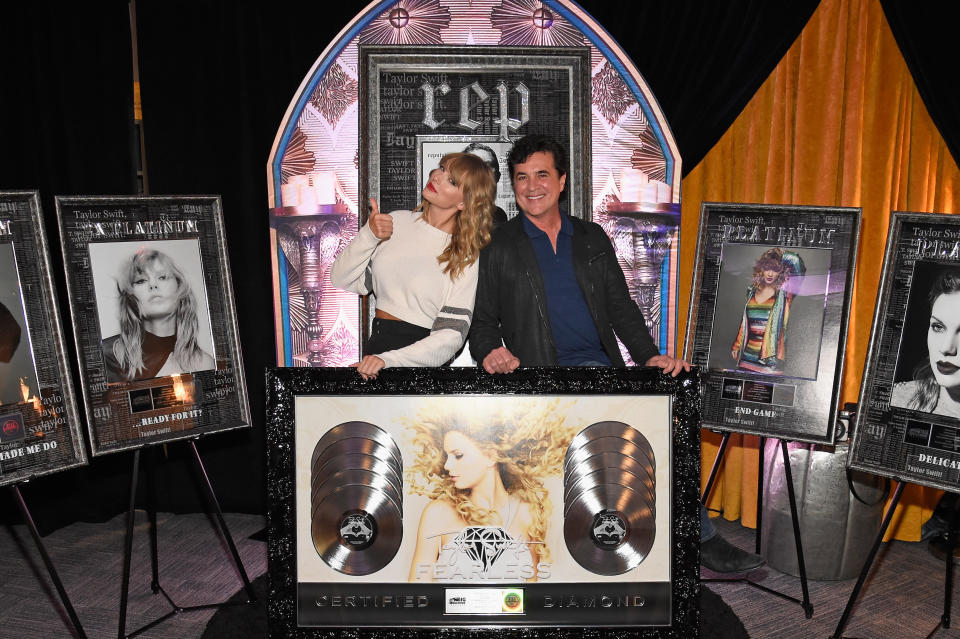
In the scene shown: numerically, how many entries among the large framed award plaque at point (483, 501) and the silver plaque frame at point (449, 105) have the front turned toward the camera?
2

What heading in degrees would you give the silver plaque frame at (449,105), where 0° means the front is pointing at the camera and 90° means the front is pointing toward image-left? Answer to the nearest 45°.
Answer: approximately 0°

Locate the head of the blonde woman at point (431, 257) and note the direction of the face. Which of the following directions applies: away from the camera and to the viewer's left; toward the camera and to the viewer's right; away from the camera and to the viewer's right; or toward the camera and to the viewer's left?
toward the camera and to the viewer's left

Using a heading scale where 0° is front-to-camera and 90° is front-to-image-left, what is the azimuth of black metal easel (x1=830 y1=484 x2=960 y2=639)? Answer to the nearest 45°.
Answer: approximately 45°

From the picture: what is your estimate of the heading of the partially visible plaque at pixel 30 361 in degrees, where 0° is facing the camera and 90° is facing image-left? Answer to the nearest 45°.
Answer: approximately 315°

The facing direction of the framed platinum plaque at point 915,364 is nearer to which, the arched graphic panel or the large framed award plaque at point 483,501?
the large framed award plaque

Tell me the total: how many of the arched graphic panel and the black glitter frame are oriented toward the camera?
2

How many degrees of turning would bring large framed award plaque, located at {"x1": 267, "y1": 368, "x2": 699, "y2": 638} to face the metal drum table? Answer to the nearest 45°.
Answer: approximately 135° to its left
